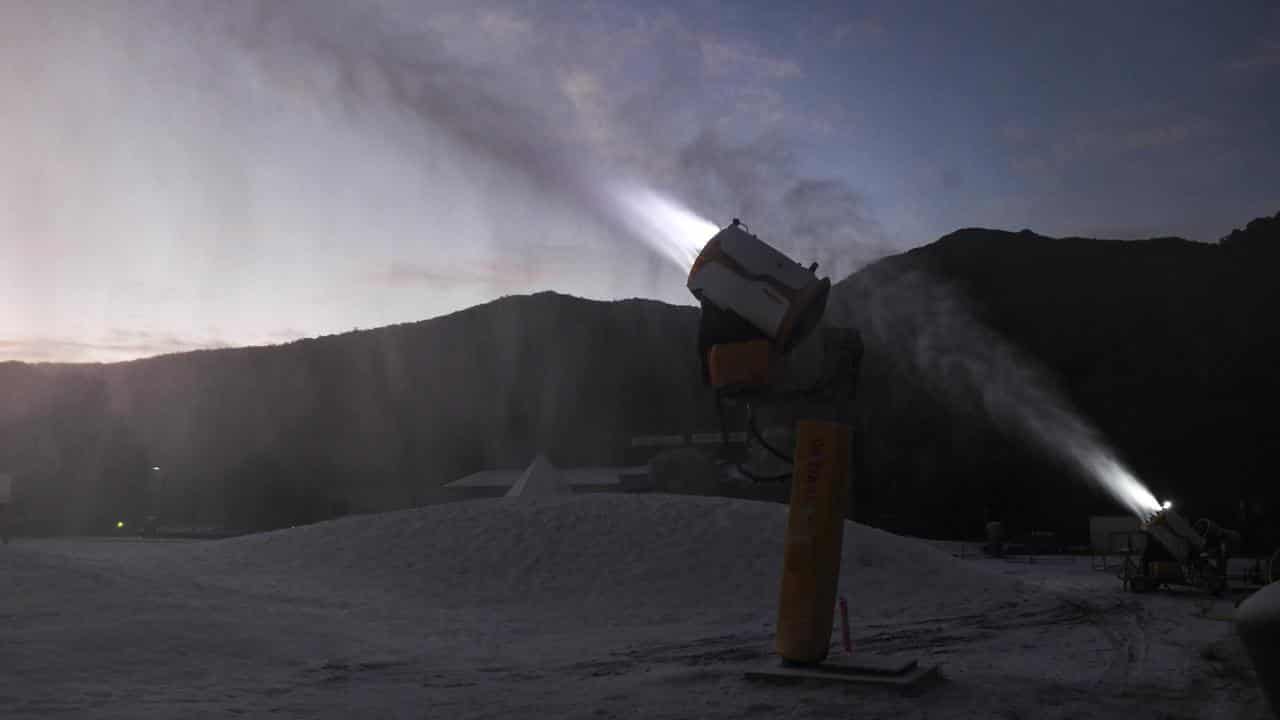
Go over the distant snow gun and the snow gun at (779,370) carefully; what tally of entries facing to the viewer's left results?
2

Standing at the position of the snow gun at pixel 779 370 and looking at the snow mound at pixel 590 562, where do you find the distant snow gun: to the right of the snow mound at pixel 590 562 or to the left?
right

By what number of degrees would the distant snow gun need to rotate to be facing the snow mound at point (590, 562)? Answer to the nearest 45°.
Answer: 0° — it already faces it

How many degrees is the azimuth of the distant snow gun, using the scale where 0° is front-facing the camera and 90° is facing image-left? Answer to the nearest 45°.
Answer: approximately 90°

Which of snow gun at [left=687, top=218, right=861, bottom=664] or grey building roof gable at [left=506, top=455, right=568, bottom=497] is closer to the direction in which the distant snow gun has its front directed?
the grey building roof gable

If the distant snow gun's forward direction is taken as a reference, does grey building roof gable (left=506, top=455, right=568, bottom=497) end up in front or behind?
in front

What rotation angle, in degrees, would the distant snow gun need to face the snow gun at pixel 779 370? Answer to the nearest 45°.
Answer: approximately 90° to its left

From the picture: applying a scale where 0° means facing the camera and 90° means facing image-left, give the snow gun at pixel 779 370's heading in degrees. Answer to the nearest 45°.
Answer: approximately 90°

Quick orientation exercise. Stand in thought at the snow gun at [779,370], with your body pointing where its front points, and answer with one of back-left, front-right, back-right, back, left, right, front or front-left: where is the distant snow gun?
back-right
